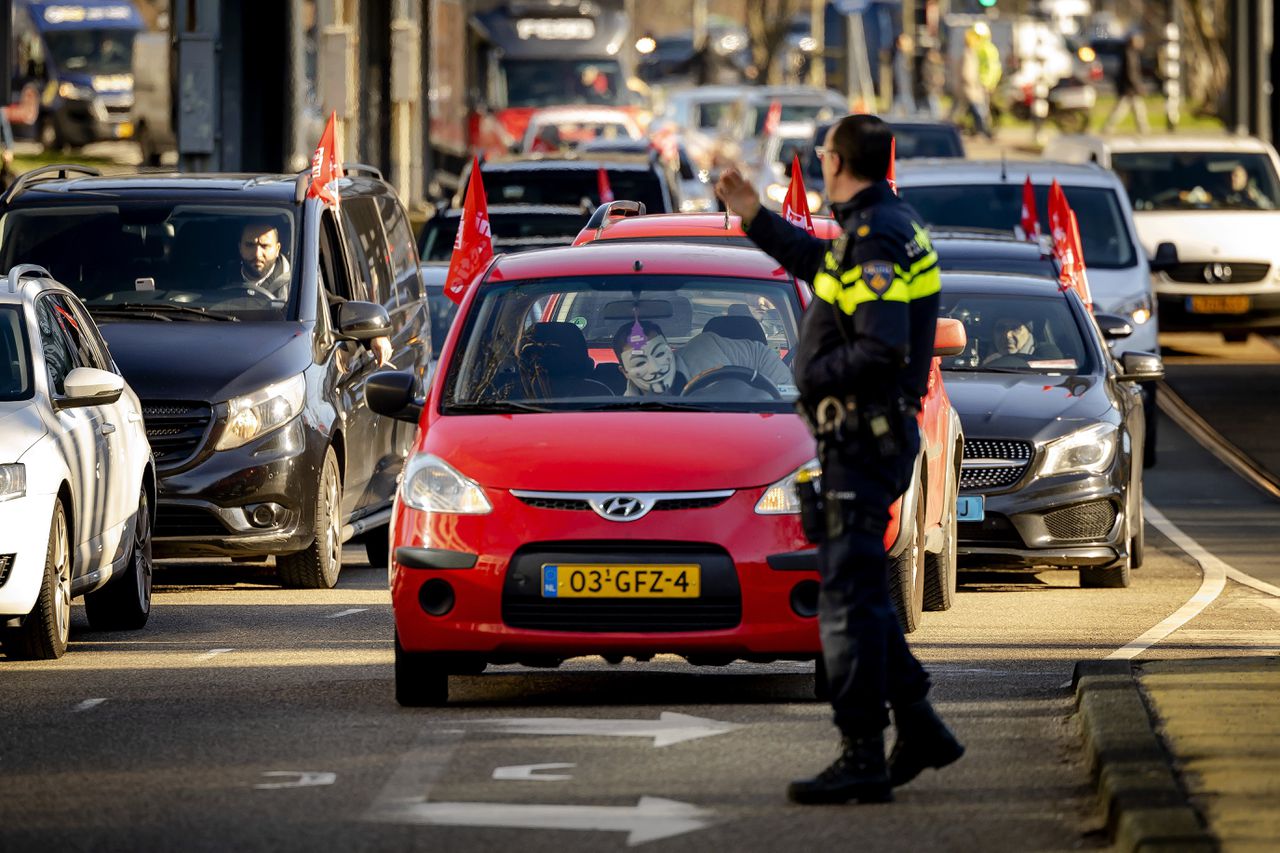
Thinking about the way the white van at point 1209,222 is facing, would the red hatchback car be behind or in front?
in front

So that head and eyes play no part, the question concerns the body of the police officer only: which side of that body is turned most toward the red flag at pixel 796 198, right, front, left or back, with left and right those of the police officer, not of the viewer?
right

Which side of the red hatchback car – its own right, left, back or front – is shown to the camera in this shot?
front

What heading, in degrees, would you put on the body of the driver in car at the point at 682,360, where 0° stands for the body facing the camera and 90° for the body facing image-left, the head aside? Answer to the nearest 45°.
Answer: approximately 0°

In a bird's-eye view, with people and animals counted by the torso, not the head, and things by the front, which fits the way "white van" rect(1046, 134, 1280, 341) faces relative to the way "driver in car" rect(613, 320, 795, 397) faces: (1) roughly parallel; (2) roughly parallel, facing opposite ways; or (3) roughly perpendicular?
roughly parallel

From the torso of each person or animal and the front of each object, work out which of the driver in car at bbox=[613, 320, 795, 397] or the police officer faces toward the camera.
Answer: the driver in car

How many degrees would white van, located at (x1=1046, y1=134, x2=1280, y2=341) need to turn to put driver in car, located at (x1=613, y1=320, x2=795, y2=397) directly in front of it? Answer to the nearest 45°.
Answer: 0° — it already faces them

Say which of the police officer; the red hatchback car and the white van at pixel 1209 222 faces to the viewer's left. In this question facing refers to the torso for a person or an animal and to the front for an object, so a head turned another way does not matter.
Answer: the police officer

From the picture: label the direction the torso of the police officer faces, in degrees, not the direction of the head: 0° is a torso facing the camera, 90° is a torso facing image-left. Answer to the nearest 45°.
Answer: approximately 90°

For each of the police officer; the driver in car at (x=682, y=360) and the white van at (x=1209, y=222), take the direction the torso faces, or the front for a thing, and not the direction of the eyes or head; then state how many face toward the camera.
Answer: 2

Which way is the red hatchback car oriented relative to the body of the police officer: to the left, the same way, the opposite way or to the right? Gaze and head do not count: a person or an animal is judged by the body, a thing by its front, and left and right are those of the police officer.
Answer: to the left

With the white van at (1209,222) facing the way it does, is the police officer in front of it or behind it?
in front

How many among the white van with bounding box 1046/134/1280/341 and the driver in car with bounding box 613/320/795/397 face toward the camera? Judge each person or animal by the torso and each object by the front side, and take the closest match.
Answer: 2

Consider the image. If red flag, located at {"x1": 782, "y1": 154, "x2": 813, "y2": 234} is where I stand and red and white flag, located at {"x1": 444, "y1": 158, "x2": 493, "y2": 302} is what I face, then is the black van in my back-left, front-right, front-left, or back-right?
front-left

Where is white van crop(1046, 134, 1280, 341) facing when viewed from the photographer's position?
facing the viewer

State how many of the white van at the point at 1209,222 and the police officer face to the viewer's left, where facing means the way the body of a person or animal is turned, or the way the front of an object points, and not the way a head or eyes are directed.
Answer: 1

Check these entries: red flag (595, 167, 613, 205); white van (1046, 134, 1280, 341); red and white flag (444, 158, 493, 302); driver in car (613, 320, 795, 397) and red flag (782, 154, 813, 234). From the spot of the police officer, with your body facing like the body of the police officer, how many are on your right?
5

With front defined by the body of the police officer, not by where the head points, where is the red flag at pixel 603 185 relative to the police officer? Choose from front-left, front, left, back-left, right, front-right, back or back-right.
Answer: right
